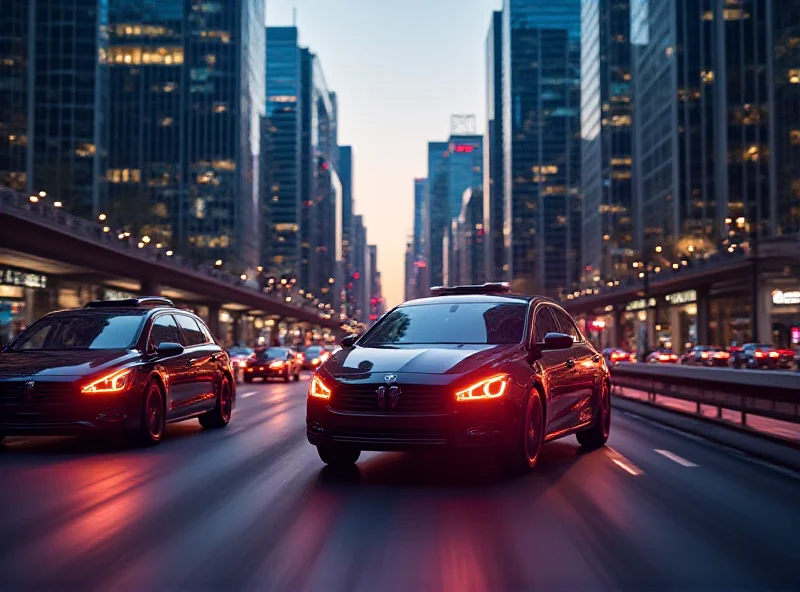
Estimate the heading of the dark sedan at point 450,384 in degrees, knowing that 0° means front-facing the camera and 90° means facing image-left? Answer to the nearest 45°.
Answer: approximately 45°

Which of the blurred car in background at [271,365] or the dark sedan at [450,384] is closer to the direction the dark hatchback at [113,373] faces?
the dark sedan

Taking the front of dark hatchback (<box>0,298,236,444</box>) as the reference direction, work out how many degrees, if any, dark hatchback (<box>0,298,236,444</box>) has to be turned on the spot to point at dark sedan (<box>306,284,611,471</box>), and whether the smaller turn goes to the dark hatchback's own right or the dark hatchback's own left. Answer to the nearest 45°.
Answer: approximately 90° to the dark hatchback's own left

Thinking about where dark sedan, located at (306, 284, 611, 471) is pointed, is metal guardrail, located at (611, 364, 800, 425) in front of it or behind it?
behind

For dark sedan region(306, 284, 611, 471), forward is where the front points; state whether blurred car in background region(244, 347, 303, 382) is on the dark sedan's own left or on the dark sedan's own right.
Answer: on the dark sedan's own right
